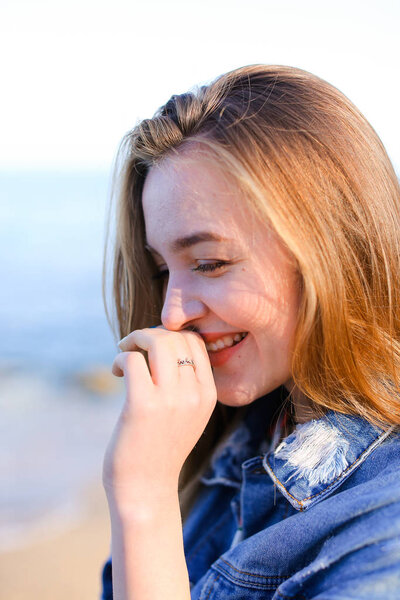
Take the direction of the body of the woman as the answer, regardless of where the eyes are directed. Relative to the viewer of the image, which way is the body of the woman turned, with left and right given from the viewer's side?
facing the viewer and to the left of the viewer

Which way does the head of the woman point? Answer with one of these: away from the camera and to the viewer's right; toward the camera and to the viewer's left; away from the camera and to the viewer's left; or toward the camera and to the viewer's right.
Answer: toward the camera and to the viewer's left
